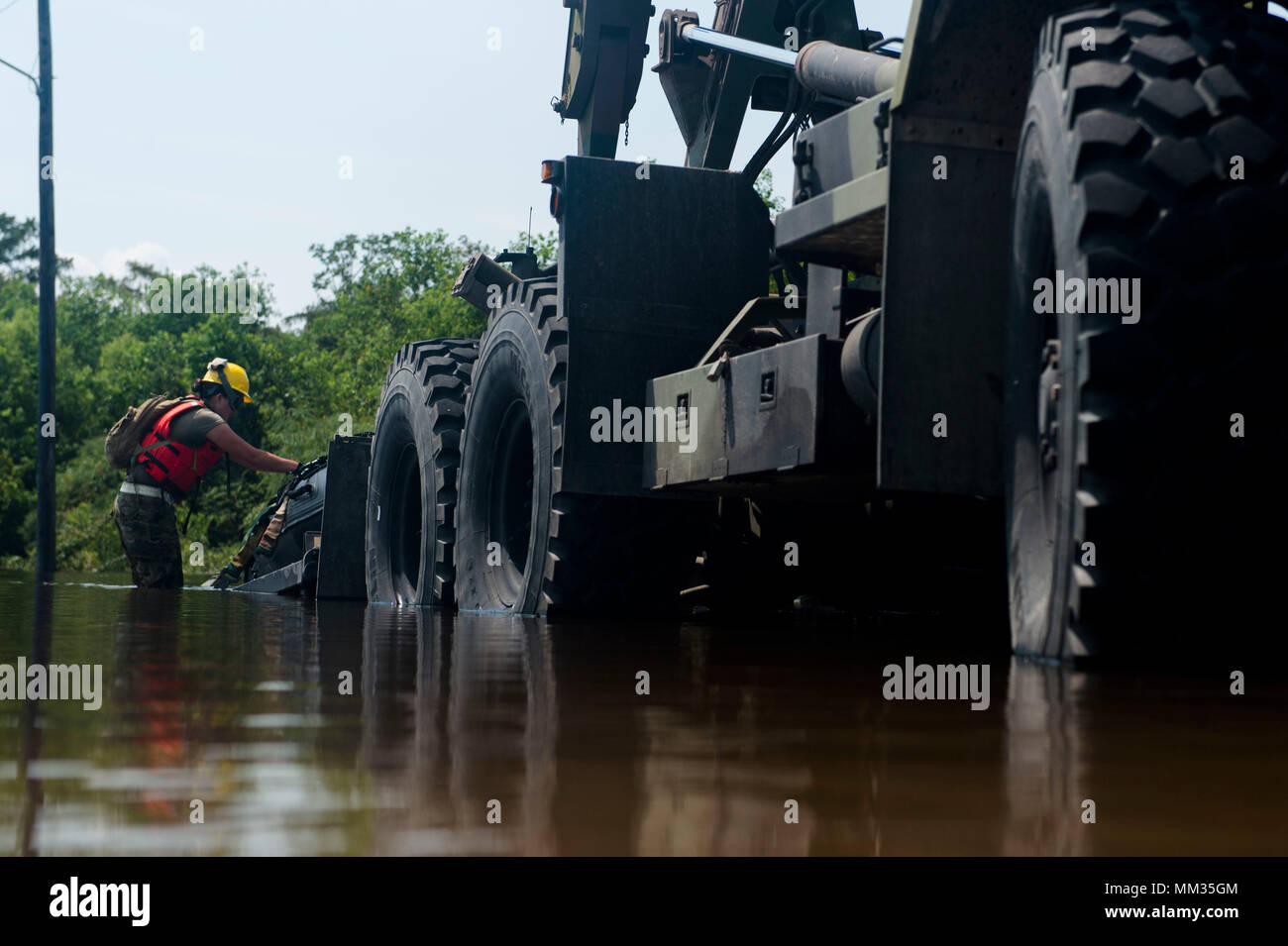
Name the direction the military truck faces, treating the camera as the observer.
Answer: facing the viewer and to the right of the viewer

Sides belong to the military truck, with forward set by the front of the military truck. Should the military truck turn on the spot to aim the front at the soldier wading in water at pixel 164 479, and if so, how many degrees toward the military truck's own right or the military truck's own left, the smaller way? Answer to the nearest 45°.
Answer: approximately 180°

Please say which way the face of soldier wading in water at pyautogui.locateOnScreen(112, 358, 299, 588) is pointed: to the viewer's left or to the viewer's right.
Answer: to the viewer's right

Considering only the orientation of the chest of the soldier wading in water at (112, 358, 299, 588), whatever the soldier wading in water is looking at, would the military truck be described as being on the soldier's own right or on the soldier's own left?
on the soldier's own right

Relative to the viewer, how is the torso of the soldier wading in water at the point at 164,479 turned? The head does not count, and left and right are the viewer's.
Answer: facing to the right of the viewer

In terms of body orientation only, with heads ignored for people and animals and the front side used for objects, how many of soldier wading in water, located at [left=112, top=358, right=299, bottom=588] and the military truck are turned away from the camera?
0

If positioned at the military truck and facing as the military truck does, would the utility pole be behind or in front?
behind
